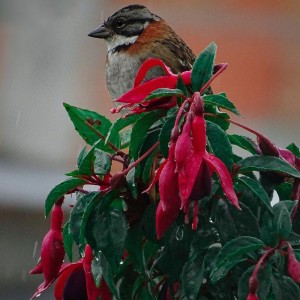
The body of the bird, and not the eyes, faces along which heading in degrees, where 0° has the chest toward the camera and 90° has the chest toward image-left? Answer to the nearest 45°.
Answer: approximately 90°

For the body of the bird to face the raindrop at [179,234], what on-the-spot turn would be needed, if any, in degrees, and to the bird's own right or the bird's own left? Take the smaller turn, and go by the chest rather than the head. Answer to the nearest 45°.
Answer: approximately 90° to the bird's own left
